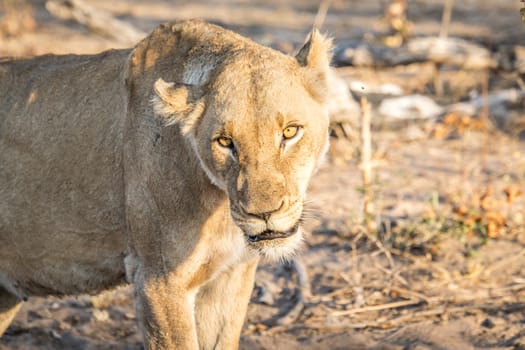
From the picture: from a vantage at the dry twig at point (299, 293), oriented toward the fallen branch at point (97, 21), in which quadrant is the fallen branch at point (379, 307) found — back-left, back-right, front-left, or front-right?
back-right

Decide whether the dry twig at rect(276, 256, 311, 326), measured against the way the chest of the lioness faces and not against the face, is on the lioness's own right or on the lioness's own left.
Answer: on the lioness's own left

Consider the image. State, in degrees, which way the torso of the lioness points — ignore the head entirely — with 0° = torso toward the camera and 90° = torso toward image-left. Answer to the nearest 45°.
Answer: approximately 315°

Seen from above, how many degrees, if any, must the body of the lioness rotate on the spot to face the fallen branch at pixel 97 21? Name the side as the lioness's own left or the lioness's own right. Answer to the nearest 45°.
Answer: approximately 135° to the lioness's own left
